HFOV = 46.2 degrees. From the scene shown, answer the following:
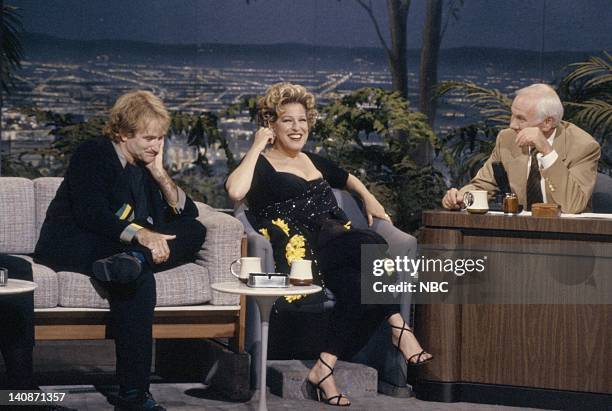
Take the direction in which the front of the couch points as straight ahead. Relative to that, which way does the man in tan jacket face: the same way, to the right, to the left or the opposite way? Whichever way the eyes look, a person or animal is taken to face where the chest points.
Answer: to the right

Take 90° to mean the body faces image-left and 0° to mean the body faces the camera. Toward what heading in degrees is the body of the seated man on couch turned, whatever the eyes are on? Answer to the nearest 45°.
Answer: approximately 315°

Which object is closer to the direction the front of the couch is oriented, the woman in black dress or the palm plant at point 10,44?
the woman in black dress

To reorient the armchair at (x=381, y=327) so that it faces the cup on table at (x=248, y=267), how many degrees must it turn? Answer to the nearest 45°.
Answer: approximately 45° to its right

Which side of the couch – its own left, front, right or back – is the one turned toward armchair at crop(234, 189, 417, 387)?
left

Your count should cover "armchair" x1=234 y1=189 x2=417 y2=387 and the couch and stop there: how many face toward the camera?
2

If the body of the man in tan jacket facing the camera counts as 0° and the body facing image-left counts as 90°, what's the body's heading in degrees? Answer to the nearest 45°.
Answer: approximately 45°

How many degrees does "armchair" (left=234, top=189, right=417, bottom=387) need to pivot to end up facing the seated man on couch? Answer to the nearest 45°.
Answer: approximately 90° to its right
